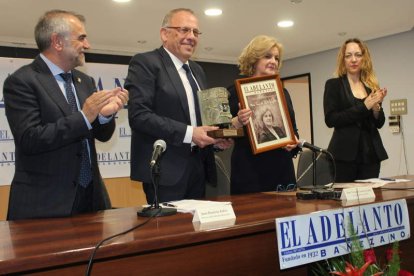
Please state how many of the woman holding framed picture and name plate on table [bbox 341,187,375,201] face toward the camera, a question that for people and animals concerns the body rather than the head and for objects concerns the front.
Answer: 2

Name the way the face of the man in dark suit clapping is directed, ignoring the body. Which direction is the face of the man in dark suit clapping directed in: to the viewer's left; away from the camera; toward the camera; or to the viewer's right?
to the viewer's right

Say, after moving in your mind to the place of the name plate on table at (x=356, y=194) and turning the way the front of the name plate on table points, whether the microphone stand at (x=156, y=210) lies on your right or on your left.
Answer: on your right

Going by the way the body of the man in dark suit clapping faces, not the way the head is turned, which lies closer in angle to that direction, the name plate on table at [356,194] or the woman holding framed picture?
the name plate on table

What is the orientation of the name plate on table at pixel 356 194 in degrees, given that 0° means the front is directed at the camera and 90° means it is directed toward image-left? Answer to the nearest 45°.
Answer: approximately 0°

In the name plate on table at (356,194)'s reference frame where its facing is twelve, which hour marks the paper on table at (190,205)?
The paper on table is roughly at 2 o'clock from the name plate on table.

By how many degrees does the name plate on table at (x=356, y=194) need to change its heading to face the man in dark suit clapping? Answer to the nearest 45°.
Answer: approximately 90° to its right
